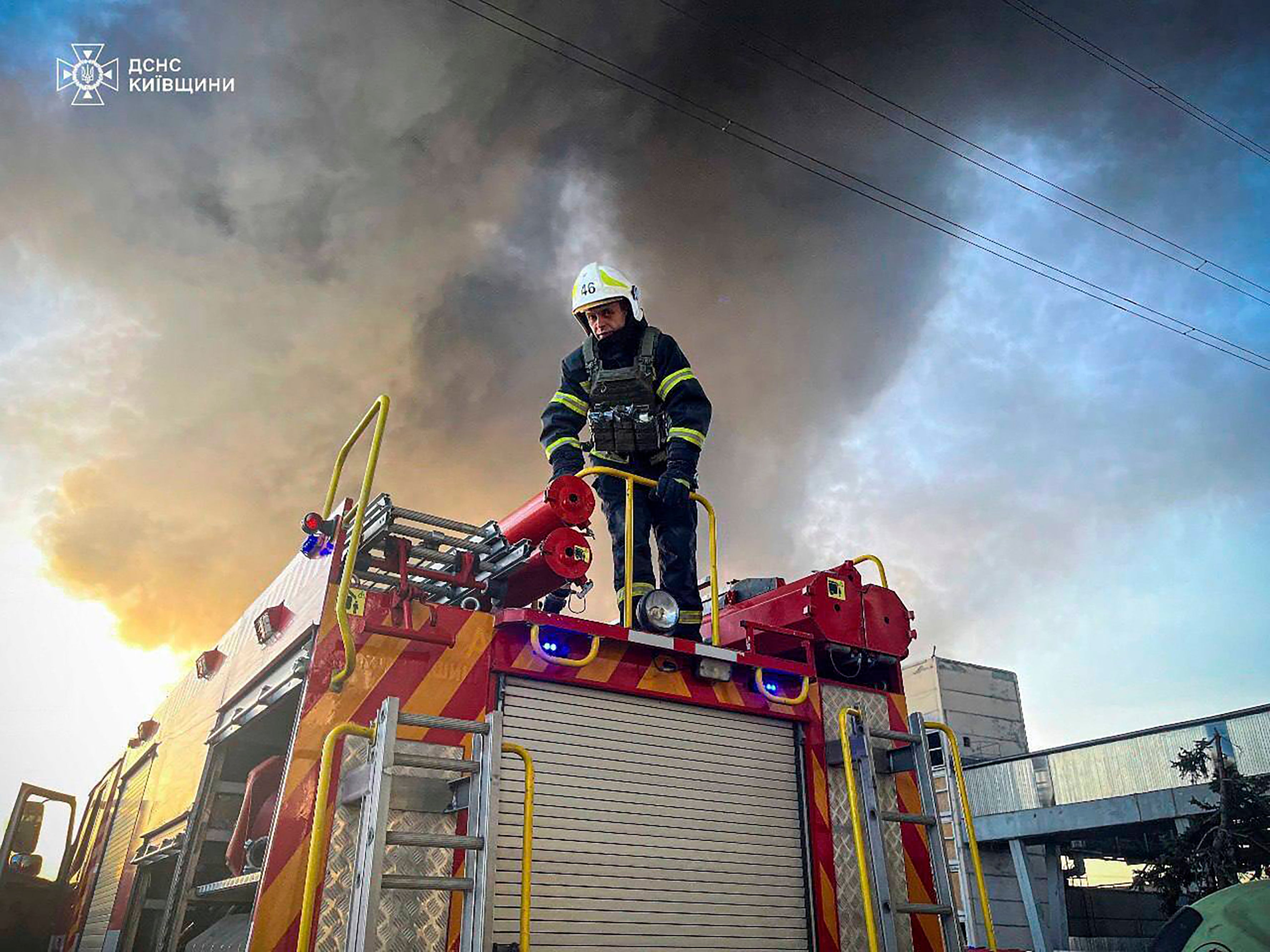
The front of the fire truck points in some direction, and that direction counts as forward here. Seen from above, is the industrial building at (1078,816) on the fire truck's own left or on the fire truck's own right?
on the fire truck's own right

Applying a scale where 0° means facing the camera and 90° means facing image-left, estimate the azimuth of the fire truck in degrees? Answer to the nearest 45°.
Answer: approximately 135°

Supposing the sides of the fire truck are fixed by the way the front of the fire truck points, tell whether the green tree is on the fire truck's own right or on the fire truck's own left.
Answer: on the fire truck's own right
